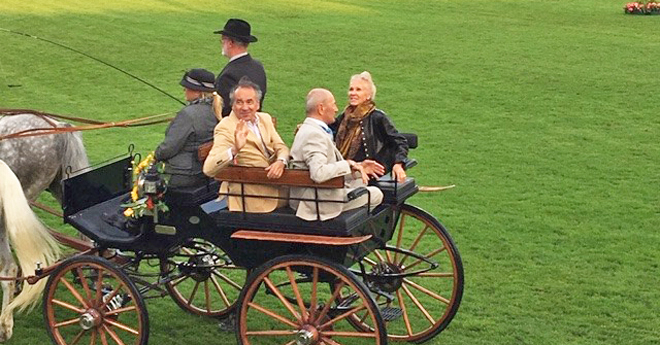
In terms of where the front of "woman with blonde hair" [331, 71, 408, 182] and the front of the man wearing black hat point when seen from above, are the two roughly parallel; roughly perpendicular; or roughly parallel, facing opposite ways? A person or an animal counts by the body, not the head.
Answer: roughly perpendicular

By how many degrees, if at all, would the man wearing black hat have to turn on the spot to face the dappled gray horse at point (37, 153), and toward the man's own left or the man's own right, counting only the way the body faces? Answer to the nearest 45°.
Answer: approximately 45° to the man's own left

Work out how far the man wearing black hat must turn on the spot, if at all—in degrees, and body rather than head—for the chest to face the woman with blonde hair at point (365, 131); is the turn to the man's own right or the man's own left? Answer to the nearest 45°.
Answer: approximately 180°

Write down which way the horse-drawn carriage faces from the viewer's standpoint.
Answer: facing away from the viewer and to the left of the viewer

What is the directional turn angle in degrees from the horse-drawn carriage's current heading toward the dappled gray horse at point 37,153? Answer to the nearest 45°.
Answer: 0° — it already faces it
